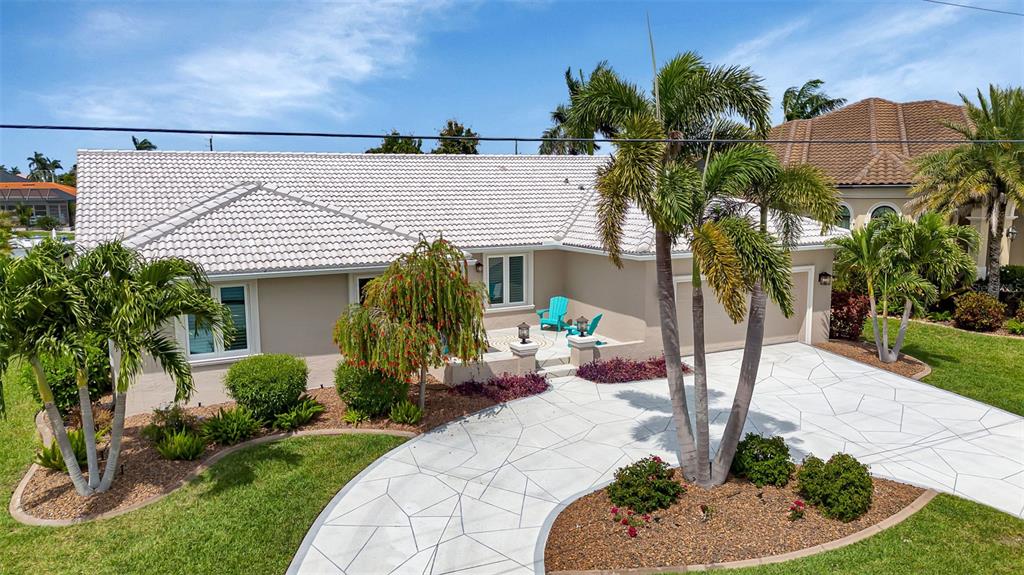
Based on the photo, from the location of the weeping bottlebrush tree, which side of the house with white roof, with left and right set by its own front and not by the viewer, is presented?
front

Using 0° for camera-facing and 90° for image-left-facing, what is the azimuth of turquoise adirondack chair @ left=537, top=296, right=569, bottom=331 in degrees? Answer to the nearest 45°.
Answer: approximately 45°

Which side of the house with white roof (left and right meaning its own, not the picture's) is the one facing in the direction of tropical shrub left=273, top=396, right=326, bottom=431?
front

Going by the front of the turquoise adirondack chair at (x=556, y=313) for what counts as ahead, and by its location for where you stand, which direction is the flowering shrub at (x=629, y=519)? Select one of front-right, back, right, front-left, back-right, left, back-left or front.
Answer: front-left

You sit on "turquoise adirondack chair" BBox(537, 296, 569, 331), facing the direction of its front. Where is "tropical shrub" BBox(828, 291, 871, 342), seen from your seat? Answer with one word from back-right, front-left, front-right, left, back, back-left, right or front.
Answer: back-left

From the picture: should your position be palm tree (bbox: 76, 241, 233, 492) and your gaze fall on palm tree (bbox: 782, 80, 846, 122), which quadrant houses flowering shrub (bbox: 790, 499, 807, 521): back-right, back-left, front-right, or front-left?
front-right

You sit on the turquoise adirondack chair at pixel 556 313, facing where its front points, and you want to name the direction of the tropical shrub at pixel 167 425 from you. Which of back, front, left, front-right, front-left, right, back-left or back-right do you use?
front

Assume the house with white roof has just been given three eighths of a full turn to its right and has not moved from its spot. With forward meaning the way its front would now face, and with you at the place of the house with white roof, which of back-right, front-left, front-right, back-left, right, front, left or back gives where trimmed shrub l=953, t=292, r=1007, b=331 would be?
back-right

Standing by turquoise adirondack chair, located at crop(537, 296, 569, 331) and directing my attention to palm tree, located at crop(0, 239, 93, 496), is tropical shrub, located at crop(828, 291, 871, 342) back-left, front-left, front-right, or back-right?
back-left

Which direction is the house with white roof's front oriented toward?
toward the camera

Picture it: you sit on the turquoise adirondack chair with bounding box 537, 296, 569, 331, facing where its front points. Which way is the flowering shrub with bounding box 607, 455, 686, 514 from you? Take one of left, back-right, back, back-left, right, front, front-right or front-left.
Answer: front-left

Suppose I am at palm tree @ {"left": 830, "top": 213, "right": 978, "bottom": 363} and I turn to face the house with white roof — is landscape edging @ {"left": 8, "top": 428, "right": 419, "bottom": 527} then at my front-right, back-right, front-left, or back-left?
front-left

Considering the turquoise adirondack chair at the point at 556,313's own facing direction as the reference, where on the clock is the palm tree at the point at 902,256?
The palm tree is roughly at 8 o'clock from the turquoise adirondack chair.

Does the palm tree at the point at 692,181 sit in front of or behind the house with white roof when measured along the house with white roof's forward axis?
in front

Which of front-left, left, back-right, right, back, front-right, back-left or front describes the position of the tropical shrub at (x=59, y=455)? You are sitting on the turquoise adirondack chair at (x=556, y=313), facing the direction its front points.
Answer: front
